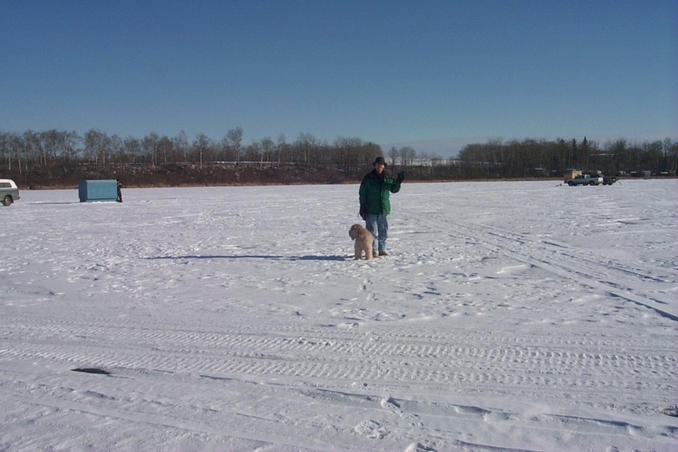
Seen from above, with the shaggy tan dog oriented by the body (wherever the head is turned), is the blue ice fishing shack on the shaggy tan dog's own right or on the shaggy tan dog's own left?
on the shaggy tan dog's own right

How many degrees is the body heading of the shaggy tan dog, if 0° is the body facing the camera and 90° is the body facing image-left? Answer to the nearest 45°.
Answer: approximately 45°

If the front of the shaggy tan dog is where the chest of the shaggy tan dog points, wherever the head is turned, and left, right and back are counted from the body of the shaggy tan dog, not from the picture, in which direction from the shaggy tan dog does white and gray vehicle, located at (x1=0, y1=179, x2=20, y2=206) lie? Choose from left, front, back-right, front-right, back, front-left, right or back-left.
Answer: right
